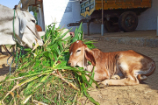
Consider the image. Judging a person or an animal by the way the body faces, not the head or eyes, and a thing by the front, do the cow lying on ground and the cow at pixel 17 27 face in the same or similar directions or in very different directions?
very different directions

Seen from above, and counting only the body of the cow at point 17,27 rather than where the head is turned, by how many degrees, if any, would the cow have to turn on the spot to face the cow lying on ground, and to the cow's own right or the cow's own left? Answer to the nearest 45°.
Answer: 0° — it already faces it

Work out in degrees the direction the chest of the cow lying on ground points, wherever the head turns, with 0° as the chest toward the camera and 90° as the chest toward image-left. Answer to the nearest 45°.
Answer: approximately 90°

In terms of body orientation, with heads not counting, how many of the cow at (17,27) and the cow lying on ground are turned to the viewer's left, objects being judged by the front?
1

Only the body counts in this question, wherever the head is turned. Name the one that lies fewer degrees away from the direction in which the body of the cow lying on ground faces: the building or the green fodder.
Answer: the green fodder

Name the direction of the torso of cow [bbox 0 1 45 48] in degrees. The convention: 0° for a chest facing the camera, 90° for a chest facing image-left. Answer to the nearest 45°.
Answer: approximately 270°

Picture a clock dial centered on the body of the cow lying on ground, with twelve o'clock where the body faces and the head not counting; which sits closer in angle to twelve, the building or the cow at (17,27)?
the cow

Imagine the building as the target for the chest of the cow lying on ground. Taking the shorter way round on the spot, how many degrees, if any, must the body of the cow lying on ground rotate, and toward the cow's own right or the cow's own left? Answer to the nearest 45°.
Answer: approximately 90° to the cow's own right
